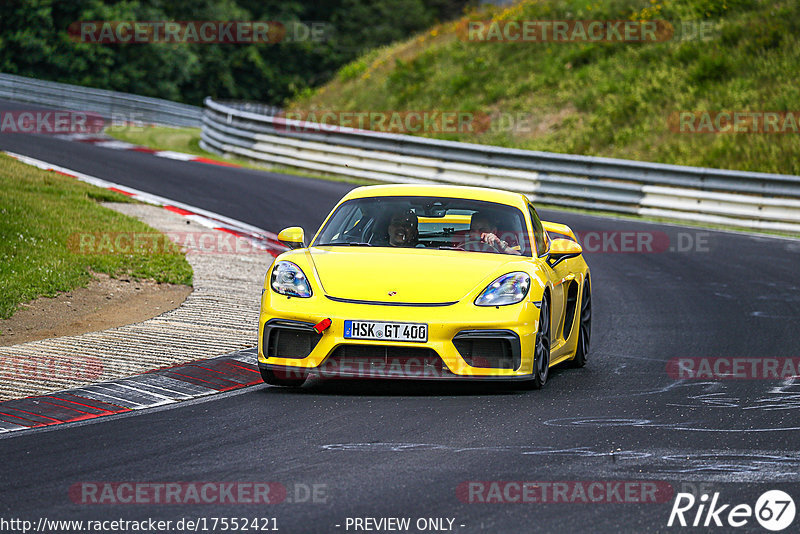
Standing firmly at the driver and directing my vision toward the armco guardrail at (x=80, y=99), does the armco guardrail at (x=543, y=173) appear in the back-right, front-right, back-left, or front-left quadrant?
front-right

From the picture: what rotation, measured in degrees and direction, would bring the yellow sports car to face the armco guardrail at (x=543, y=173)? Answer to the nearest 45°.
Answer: approximately 180°

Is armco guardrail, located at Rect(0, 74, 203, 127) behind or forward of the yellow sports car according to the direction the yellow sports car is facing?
behind

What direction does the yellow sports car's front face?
toward the camera
